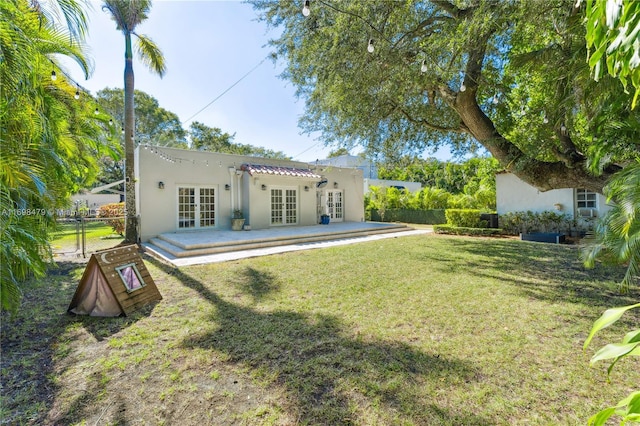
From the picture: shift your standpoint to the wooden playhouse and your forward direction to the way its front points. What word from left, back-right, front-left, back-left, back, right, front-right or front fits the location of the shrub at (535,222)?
back-left

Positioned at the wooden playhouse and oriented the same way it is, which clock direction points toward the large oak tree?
The large oak tree is roughly at 8 o'clock from the wooden playhouse.

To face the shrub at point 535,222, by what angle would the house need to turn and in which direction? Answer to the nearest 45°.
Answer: approximately 45° to its left

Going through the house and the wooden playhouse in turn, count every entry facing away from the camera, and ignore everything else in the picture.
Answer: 0

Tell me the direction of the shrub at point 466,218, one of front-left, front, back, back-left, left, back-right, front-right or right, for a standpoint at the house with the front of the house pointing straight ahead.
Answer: front-left

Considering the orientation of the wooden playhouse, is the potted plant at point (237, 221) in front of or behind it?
behind

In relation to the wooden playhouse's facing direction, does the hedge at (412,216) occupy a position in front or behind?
behind

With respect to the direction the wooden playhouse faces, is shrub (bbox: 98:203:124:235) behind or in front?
behind

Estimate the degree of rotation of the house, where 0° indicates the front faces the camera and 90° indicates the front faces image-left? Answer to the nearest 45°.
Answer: approximately 315°
